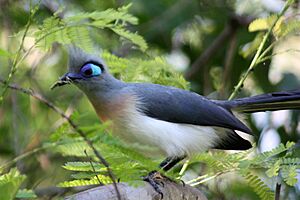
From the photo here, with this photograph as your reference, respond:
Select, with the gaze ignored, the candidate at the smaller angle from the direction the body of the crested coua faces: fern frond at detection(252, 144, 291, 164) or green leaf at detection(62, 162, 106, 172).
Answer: the green leaf

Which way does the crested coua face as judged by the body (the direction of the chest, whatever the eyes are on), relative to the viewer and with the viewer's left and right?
facing to the left of the viewer

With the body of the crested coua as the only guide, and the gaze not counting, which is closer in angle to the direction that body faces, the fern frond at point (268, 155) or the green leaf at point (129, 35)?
the green leaf

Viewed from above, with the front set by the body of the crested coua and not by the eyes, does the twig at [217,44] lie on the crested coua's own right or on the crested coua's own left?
on the crested coua's own right
